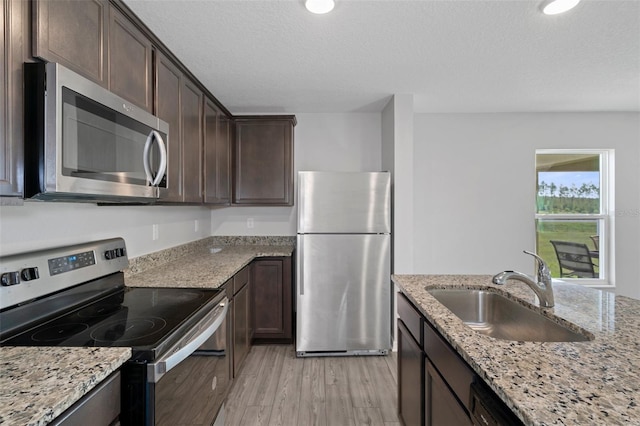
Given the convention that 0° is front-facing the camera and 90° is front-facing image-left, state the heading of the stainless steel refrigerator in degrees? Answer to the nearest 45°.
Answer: approximately 0°

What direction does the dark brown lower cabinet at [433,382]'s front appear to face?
to the viewer's left

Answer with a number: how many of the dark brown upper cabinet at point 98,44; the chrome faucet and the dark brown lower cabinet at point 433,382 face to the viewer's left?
2

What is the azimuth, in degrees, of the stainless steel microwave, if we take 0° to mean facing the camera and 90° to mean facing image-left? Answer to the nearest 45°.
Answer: approximately 315°

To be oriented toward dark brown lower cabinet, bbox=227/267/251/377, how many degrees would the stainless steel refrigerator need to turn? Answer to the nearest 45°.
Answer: approximately 45° to its right

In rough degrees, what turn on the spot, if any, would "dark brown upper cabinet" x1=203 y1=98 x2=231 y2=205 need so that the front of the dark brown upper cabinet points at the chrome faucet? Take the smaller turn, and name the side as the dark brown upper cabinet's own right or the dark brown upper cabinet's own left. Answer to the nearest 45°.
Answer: approximately 45° to the dark brown upper cabinet's own right

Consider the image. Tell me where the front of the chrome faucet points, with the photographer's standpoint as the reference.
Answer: facing to the left of the viewer

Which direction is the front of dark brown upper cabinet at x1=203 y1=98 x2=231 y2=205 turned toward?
to the viewer's right
